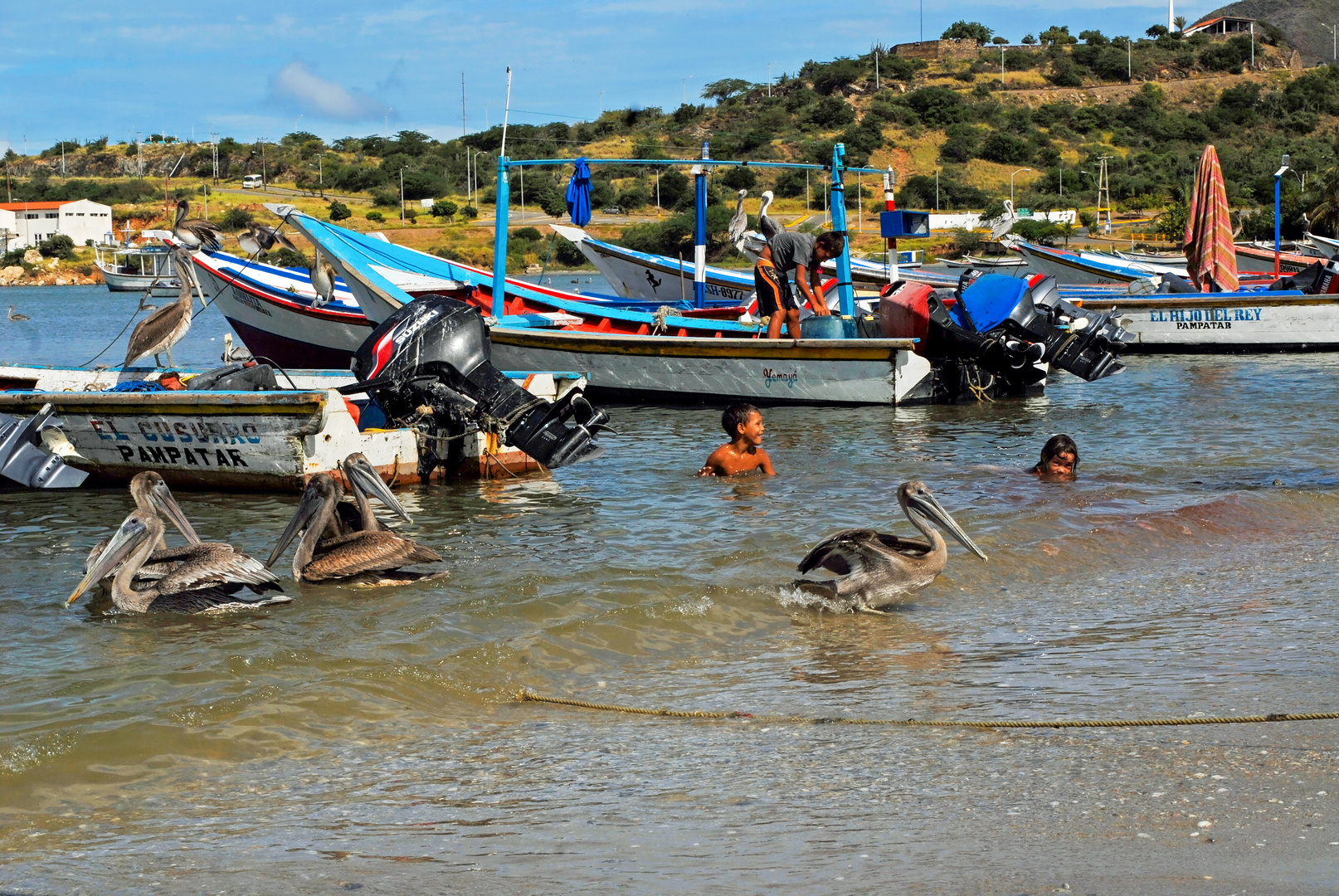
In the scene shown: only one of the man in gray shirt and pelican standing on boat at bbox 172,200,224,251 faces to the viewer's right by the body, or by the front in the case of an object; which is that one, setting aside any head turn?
the man in gray shirt

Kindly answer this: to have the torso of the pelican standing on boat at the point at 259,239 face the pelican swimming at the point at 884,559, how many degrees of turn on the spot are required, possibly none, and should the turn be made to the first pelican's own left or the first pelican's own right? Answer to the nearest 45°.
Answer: approximately 90° to the first pelican's own left

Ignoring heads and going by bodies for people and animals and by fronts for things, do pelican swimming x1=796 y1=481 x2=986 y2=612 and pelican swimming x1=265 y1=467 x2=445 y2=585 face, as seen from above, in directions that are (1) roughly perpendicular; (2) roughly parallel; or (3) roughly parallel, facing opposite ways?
roughly parallel, facing opposite ways

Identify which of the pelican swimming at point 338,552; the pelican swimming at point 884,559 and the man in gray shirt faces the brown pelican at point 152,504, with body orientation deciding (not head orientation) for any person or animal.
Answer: the pelican swimming at point 338,552

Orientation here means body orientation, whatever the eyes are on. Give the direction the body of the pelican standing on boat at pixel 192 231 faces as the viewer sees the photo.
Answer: to the viewer's left

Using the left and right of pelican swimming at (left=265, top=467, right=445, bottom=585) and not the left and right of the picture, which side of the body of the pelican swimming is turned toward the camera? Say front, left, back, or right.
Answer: left

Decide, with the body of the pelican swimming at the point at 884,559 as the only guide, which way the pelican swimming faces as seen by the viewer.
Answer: to the viewer's right

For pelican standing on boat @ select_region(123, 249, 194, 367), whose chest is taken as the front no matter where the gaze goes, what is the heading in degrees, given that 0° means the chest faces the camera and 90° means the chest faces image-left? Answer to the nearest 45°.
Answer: approximately 270°

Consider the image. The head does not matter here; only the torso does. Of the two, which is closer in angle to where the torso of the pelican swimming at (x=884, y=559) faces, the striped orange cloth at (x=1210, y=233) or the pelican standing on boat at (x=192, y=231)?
the striped orange cloth

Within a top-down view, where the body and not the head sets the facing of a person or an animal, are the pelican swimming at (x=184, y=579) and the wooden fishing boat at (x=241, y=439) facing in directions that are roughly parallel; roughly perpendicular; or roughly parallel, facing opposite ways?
roughly parallel

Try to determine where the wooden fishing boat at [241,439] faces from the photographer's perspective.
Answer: facing to the left of the viewer

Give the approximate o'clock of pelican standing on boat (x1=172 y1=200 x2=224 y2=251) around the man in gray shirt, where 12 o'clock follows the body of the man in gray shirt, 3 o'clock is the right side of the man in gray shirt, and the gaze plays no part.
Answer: The pelican standing on boat is roughly at 6 o'clock from the man in gray shirt.

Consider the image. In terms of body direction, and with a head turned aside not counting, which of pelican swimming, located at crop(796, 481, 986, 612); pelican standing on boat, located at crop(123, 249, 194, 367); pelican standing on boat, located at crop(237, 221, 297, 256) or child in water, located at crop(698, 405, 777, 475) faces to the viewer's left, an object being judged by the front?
pelican standing on boat, located at crop(237, 221, 297, 256)

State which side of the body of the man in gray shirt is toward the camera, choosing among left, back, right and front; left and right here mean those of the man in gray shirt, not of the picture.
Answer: right

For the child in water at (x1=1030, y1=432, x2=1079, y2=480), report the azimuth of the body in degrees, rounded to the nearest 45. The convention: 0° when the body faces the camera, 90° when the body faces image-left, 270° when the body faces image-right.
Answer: approximately 315°
